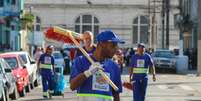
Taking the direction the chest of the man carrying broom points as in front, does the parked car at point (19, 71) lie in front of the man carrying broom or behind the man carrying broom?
behind

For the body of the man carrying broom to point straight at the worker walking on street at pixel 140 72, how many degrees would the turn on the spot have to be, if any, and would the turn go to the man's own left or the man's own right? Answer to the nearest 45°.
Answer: approximately 135° to the man's own left

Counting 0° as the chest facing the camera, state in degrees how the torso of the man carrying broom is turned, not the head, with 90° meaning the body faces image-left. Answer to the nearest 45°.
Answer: approximately 315°

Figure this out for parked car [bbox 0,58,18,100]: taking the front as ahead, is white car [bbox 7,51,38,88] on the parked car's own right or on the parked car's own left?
on the parked car's own left
